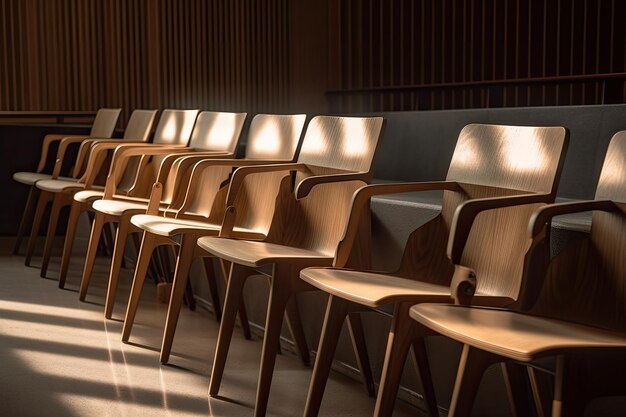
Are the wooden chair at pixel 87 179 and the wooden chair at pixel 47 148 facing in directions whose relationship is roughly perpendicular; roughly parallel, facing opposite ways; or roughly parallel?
roughly parallel

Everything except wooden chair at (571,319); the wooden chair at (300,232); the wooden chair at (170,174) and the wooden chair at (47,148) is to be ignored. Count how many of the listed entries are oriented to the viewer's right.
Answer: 0

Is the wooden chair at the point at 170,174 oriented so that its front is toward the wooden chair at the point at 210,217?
no

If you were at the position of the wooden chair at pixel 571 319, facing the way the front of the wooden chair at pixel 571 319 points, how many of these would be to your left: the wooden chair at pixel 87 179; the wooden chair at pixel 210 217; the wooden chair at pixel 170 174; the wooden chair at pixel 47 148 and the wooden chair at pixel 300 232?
0

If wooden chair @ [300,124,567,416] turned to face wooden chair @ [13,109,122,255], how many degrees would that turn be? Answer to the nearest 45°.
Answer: approximately 90° to its right

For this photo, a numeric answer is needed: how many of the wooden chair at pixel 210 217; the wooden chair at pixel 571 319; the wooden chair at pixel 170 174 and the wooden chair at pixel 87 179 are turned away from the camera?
0

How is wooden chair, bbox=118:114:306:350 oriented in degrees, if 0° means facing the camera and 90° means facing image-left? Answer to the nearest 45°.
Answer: approximately 45°

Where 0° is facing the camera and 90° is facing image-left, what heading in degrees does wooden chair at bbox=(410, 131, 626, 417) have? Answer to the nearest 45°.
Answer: approximately 45°

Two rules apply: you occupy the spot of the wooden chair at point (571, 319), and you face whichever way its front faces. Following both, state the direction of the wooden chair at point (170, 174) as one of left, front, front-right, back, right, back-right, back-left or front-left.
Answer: right

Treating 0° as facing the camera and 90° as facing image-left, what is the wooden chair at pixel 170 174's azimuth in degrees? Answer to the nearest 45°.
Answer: approximately 45°

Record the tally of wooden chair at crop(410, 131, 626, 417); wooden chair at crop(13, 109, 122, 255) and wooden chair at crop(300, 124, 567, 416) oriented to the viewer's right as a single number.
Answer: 0

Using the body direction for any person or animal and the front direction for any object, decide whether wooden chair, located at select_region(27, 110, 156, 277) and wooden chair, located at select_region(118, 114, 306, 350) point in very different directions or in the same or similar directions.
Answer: same or similar directions

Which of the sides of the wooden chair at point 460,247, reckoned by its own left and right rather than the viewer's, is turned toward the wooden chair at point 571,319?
left

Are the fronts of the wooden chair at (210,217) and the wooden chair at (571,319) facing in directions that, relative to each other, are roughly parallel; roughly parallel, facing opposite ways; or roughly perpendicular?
roughly parallel

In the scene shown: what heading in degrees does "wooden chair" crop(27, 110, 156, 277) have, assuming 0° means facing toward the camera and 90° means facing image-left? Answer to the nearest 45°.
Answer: approximately 45°

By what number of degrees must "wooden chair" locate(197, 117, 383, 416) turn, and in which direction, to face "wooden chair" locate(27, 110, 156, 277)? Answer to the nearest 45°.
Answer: approximately 90° to its right

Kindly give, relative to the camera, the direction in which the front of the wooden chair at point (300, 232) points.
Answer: facing the viewer and to the left of the viewer

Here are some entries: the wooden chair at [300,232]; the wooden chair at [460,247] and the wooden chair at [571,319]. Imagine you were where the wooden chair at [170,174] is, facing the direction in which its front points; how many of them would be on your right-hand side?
0
